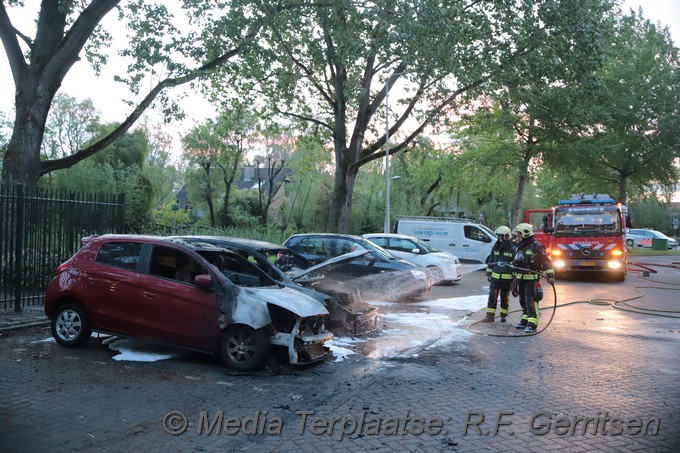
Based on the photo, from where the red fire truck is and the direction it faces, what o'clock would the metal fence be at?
The metal fence is roughly at 1 o'clock from the red fire truck.

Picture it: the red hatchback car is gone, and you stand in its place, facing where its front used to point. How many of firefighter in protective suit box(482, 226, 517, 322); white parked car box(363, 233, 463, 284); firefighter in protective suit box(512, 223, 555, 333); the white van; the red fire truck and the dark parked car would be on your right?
0

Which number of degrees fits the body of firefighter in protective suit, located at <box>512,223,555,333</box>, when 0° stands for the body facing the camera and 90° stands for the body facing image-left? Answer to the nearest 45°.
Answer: approximately 45°

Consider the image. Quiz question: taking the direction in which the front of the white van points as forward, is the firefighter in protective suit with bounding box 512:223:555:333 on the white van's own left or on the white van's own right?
on the white van's own right

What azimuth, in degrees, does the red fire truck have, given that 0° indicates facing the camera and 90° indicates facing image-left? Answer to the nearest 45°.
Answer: approximately 0°

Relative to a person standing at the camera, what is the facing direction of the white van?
facing to the right of the viewer

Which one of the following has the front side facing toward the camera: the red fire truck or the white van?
the red fire truck

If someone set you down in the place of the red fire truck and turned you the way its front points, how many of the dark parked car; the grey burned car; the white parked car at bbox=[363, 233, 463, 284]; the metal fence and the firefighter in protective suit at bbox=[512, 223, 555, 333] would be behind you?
0

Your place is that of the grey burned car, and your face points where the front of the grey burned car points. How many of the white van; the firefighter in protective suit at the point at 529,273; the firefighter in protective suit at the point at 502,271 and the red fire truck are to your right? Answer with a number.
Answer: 0

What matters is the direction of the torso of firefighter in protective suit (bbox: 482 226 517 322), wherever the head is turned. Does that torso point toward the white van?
no

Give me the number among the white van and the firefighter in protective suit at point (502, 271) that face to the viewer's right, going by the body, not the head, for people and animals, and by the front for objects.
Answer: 1

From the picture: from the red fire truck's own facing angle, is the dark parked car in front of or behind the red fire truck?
in front

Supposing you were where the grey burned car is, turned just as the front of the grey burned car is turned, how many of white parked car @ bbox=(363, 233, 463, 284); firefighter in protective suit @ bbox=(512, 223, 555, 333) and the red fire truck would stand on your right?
0

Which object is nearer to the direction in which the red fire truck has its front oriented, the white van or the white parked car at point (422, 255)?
the white parked car

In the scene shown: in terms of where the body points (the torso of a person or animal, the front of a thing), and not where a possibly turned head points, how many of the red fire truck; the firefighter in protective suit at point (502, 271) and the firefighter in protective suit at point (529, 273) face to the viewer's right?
0

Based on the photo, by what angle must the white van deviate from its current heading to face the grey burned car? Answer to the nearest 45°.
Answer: approximately 90° to its right

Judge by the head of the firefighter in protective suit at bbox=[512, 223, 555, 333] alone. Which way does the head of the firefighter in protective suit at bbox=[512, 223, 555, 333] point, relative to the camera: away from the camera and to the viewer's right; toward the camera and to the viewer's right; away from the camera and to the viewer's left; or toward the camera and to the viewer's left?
toward the camera and to the viewer's left
